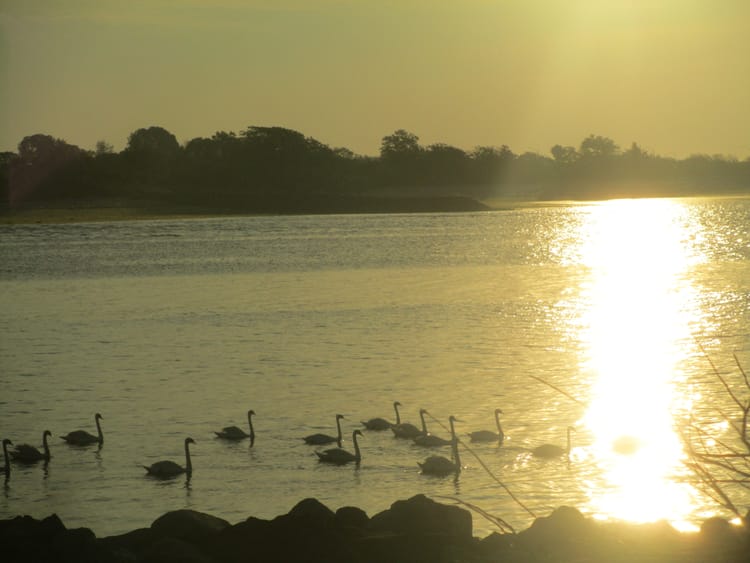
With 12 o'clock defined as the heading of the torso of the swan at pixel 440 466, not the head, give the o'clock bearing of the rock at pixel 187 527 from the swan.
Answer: The rock is roughly at 4 o'clock from the swan.

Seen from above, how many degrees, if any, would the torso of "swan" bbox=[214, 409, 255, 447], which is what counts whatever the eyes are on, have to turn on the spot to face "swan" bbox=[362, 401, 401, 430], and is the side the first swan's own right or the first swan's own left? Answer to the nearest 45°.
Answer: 0° — it already faces it

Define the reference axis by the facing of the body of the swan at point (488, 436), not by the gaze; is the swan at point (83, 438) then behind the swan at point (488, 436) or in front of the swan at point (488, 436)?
behind

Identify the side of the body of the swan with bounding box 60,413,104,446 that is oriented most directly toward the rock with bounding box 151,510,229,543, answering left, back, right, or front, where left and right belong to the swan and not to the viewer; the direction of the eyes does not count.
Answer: right

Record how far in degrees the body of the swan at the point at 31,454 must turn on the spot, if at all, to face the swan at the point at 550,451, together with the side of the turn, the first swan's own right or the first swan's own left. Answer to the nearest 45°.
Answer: approximately 45° to the first swan's own right

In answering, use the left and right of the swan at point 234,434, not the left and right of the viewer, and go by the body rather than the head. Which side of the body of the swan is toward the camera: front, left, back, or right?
right

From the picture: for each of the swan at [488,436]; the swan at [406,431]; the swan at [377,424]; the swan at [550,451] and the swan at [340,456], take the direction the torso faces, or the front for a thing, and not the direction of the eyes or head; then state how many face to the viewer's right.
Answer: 5

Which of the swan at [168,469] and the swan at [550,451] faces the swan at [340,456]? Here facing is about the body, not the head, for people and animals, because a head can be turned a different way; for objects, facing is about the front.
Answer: the swan at [168,469]

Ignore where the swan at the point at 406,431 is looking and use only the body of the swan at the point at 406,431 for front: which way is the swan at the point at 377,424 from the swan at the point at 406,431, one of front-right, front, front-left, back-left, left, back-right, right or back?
back-left

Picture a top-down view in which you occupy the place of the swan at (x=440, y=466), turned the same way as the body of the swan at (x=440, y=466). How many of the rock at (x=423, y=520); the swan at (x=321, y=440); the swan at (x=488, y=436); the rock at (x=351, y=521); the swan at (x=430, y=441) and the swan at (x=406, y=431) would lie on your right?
2

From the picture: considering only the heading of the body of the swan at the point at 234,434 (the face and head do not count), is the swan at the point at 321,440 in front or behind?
in front

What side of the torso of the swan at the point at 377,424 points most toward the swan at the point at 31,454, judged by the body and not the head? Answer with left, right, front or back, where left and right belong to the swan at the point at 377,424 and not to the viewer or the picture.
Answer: back

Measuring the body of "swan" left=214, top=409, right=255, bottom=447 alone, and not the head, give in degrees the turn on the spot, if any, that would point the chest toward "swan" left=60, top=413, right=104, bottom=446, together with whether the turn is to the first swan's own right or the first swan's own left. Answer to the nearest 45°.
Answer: approximately 180°
